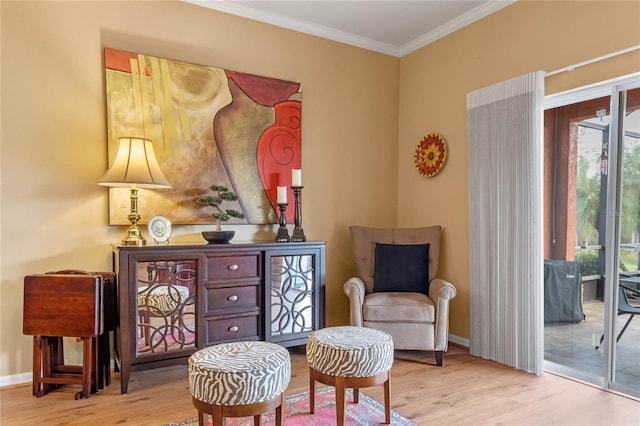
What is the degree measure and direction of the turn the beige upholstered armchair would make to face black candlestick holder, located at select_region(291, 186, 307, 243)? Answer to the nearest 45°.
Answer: approximately 90° to its right

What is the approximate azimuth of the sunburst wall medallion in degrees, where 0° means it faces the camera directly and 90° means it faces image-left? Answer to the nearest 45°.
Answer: approximately 45°

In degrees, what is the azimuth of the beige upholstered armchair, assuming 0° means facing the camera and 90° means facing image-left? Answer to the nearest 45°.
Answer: approximately 0°

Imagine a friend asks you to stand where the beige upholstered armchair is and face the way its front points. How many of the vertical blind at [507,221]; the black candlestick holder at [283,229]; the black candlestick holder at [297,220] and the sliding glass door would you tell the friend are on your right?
2

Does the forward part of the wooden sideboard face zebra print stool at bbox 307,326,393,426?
yes
